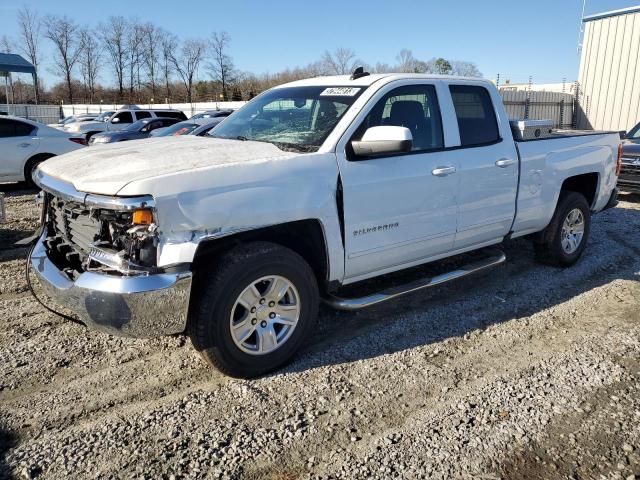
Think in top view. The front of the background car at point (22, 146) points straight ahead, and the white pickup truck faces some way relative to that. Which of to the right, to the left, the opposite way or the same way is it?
the same way

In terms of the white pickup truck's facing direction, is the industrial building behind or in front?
behind

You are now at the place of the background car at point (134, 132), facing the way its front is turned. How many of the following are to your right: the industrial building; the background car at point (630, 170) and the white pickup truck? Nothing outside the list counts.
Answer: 0

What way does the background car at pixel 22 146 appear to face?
to the viewer's left

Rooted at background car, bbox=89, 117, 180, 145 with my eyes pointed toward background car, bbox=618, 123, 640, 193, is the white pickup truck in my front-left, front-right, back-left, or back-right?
front-right

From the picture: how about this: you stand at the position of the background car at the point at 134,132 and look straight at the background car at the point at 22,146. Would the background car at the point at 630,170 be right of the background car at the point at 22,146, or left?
left

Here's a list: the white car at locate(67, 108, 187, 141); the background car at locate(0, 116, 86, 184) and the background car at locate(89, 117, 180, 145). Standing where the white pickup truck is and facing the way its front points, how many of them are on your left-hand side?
0

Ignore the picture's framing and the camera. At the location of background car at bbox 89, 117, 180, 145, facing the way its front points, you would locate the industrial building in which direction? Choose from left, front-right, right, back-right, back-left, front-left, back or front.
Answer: back-left

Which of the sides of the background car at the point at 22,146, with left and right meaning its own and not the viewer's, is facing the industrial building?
back

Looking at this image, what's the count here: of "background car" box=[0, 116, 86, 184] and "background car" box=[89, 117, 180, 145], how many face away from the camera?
0

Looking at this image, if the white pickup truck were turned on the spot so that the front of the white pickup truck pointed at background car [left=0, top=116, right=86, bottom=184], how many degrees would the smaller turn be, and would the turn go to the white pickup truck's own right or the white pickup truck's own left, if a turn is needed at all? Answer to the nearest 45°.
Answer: approximately 90° to the white pickup truck's own right

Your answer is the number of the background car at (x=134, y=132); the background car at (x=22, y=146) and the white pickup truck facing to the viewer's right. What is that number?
0

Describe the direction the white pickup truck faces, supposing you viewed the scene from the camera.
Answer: facing the viewer and to the left of the viewer
